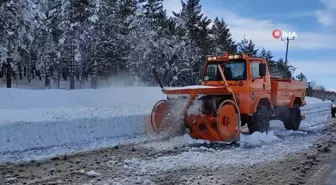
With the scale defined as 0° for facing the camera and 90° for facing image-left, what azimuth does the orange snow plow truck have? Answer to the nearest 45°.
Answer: approximately 45°
